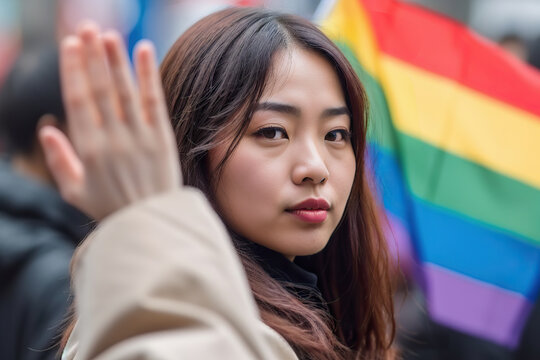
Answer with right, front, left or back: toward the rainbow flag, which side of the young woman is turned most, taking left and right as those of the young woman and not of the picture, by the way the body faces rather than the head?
left

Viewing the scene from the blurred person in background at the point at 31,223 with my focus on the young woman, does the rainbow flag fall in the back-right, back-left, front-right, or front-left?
front-left

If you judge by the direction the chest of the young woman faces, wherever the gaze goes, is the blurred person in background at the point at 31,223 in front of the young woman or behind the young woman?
behind

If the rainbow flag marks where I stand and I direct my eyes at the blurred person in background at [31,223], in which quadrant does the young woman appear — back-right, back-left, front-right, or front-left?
front-left

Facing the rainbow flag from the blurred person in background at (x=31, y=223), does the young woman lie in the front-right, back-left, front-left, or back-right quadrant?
front-right

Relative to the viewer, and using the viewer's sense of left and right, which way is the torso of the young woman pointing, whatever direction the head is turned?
facing the viewer and to the right of the viewer
